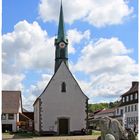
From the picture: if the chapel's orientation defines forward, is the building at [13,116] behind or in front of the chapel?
behind

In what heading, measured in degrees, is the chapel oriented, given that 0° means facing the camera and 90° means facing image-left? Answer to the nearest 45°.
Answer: approximately 0°
